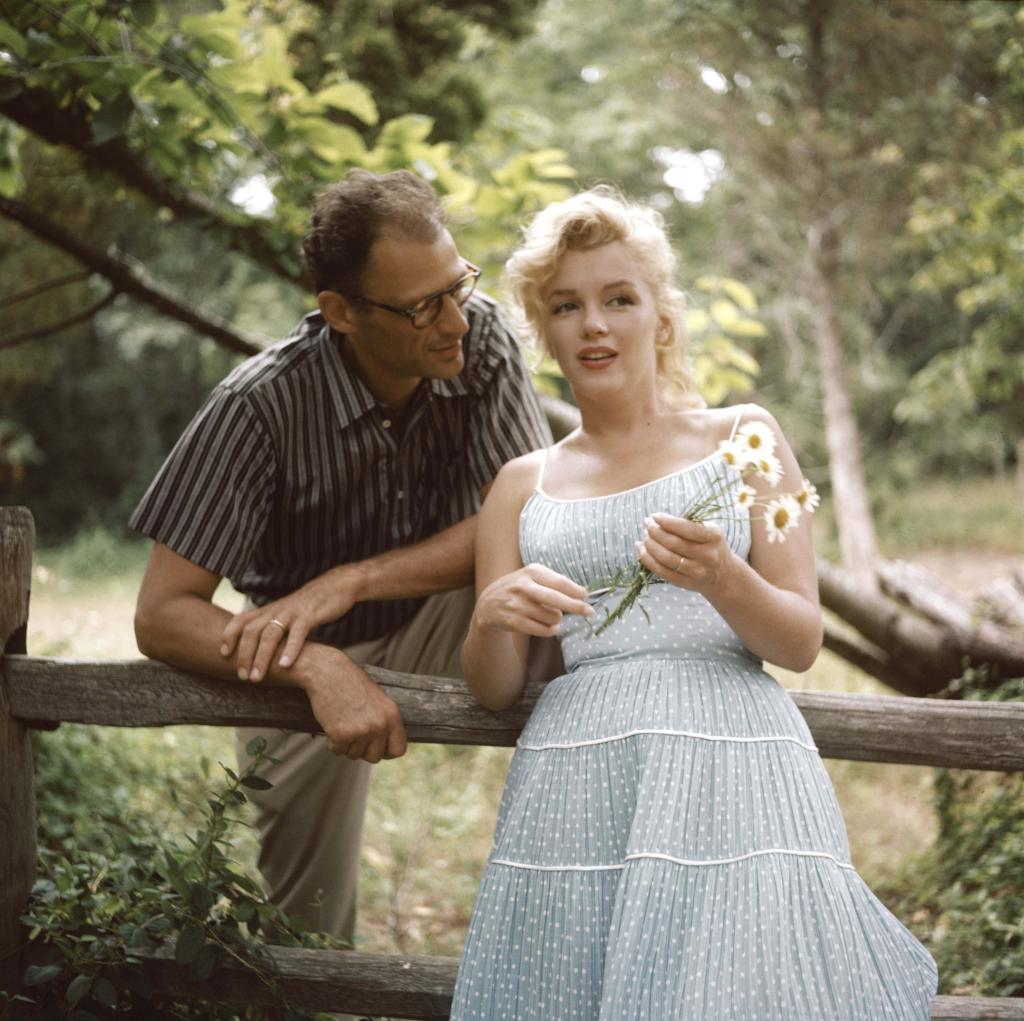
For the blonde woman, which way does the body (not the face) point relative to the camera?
toward the camera

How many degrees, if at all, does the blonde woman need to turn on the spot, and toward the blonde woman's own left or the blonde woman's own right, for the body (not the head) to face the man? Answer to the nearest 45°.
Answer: approximately 135° to the blonde woman's own right

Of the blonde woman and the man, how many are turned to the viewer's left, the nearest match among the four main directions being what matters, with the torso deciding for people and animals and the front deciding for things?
0

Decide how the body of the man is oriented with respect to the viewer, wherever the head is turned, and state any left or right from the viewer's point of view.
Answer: facing the viewer and to the right of the viewer

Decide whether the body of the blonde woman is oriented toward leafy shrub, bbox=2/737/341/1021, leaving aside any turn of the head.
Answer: no

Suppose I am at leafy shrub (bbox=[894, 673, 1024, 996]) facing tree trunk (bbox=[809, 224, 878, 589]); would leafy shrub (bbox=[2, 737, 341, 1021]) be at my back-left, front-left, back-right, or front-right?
back-left

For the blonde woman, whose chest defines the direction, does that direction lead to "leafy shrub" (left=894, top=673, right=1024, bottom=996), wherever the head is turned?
no

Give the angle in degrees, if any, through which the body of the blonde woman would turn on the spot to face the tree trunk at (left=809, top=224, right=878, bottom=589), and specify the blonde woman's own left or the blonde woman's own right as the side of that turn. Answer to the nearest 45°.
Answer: approximately 180°

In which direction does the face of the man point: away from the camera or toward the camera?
toward the camera
